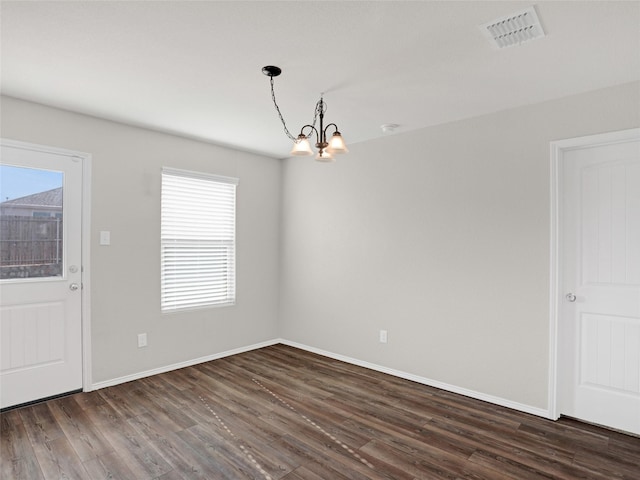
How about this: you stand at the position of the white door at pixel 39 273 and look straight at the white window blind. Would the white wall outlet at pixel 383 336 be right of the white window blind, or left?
right

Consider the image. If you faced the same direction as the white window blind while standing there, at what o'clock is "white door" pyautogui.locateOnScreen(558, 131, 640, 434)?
The white door is roughly at 12 o'clock from the white window blind.

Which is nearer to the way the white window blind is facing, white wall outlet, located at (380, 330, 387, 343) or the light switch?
the white wall outlet

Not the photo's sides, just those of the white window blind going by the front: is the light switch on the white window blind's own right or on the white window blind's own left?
on the white window blind's own right

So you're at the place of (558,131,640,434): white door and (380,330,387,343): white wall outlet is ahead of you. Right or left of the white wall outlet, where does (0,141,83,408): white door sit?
left

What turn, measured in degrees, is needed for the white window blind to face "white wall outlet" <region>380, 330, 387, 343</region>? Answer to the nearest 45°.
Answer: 0° — it already faces it

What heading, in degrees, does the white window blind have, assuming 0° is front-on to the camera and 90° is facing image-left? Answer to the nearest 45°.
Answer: approximately 315°

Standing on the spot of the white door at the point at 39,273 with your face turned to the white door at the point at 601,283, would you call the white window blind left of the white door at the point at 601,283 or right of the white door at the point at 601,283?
left

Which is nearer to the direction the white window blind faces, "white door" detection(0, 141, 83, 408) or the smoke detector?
the smoke detector

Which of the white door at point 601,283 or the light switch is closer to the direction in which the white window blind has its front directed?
the white door

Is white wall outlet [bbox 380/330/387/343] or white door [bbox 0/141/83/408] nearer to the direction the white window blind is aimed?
the white wall outlet

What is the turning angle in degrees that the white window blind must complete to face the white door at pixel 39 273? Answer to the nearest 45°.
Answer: approximately 90° to its right
